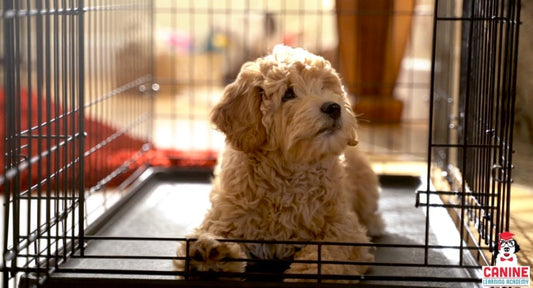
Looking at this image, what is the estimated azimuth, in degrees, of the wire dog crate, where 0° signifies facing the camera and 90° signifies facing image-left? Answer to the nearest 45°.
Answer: approximately 0°
